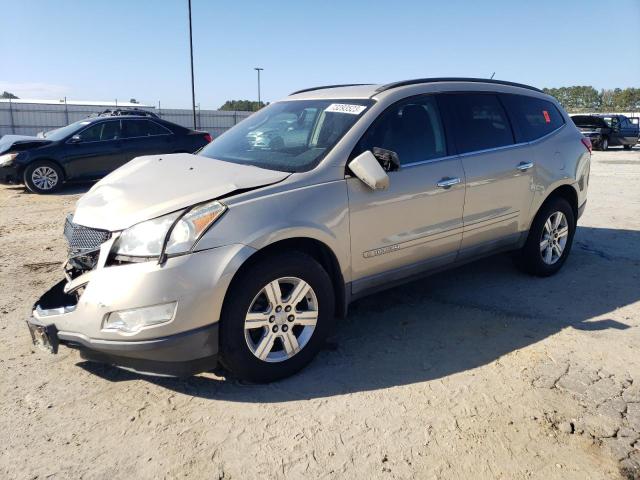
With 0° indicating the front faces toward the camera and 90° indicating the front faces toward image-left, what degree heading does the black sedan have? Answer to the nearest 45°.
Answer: approximately 90°

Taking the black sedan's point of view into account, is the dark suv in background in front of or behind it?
behind
